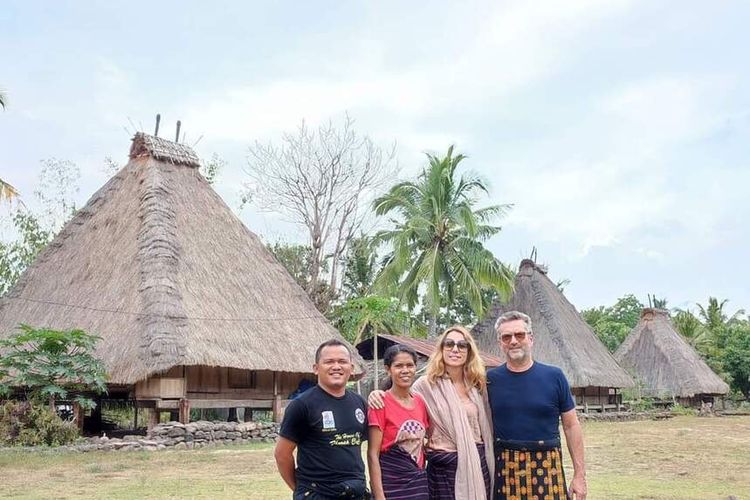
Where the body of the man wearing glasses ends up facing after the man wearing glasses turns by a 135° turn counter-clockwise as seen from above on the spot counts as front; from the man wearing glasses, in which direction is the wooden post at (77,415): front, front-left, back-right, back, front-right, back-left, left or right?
left

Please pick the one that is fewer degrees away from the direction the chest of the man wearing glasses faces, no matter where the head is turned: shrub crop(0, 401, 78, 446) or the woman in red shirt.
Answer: the woman in red shirt

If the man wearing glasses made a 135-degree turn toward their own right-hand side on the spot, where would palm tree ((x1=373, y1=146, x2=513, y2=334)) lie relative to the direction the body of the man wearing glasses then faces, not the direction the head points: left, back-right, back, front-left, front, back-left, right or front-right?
front-right

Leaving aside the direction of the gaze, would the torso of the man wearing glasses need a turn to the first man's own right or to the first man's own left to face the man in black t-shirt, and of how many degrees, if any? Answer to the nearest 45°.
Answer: approximately 45° to the first man's own right

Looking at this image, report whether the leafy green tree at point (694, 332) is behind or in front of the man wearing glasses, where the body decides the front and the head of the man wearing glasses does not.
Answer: behind

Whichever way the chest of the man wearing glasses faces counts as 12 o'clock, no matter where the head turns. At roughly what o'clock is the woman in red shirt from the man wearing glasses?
The woman in red shirt is roughly at 2 o'clock from the man wearing glasses.

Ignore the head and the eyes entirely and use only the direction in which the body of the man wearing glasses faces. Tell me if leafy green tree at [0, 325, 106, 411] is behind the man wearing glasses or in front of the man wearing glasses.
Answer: behind

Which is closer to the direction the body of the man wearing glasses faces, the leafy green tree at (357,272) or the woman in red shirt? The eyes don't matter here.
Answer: the woman in red shirt

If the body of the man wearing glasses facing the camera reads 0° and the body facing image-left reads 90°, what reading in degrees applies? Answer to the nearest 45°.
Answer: approximately 0°

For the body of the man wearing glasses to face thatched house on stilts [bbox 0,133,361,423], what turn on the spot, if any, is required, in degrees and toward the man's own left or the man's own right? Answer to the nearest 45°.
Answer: approximately 135° to the man's own right

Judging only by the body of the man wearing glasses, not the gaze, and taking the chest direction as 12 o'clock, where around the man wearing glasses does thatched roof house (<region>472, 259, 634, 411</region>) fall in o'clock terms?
The thatched roof house is roughly at 6 o'clock from the man wearing glasses.

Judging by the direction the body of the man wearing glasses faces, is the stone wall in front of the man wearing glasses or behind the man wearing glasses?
behind

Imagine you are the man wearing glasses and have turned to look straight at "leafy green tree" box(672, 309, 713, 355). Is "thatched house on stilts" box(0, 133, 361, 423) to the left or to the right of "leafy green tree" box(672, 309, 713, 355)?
left
